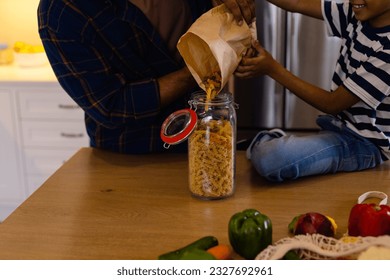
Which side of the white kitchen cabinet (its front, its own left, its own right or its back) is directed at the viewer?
front

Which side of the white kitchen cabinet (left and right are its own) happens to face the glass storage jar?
front

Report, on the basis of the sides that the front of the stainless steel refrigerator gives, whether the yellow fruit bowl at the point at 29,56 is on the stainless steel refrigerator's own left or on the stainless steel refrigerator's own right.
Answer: on the stainless steel refrigerator's own right

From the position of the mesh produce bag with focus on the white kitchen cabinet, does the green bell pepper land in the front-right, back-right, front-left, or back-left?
front-left

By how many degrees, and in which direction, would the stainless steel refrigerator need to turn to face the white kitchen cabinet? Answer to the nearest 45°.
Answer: approximately 90° to its right

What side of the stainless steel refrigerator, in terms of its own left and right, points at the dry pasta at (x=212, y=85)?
front

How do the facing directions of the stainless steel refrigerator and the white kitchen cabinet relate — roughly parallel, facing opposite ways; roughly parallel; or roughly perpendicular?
roughly parallel

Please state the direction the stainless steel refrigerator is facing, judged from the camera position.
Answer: facing the viewer

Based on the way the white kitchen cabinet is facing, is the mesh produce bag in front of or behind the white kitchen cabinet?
in front

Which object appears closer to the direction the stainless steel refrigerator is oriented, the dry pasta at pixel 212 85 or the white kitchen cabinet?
the dry pasta

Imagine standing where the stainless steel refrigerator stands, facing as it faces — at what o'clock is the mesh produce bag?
The mesh produce bag is roughly at 12 o'clock from the stainless steel refrigerator.

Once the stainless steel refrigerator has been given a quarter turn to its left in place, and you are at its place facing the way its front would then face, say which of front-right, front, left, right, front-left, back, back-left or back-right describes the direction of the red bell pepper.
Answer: right

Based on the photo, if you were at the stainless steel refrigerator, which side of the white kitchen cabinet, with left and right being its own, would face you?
left

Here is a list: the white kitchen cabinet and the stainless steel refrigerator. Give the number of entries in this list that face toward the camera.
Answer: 2

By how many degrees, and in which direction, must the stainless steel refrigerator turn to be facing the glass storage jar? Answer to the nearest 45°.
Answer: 0° — it already faces it
